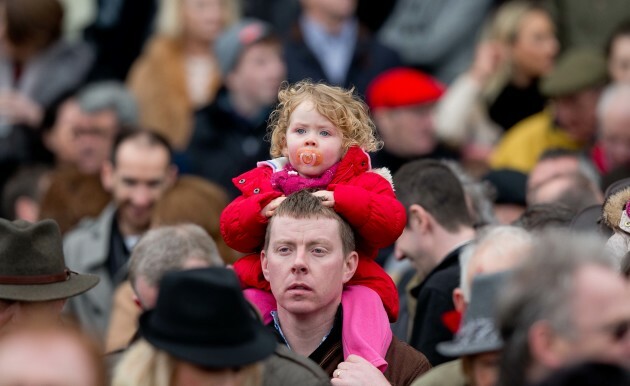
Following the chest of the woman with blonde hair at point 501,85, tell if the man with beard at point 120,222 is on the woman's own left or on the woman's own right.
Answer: on the woman's own right

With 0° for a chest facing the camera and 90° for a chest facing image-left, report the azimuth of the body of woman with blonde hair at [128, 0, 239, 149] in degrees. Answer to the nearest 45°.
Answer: approximately 315°

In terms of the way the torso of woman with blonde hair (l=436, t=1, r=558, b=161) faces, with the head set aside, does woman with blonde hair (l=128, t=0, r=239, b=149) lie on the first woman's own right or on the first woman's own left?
on the first woman's own right

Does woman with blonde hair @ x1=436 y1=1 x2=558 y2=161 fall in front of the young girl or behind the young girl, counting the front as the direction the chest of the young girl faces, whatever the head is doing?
behind

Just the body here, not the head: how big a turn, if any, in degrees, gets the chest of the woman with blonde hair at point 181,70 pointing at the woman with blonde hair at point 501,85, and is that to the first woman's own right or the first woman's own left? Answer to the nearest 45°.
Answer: approximately 45° to the first woman's own left

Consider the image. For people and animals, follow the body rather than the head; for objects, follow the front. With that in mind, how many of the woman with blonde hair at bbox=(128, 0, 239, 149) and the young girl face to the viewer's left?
0
